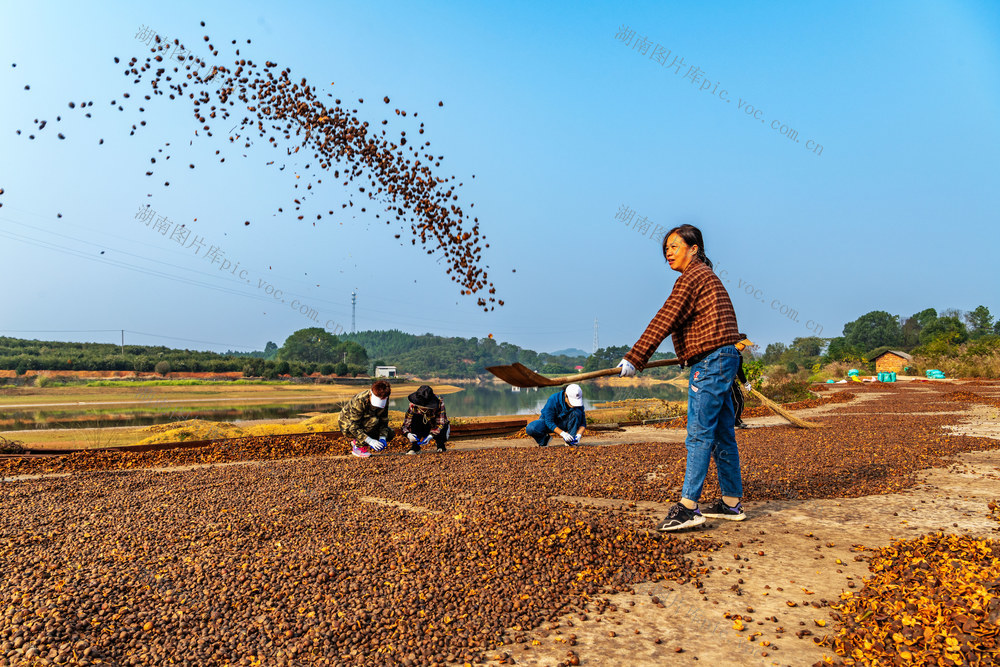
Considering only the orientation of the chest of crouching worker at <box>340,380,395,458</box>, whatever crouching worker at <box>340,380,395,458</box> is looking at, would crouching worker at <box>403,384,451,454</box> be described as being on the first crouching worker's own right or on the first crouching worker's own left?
on the first crouching worker's own left

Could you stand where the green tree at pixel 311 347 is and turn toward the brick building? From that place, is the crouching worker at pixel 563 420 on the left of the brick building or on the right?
right

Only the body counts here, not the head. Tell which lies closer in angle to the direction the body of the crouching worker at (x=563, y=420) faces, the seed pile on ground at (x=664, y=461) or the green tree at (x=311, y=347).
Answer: the seed pile on ground

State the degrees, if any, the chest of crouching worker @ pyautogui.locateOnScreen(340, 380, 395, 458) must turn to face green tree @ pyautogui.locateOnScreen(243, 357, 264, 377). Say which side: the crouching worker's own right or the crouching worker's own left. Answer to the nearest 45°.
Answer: approximately 135° to the crouching worker's own left

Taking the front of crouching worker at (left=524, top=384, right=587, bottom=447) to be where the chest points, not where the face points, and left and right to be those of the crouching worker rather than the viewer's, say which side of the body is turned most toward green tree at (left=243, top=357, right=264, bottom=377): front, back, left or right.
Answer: back

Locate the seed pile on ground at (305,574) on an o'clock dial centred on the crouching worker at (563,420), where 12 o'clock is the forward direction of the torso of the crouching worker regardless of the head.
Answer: The seed pile on ground is roughly at 2 o'clock from the crouching worker.

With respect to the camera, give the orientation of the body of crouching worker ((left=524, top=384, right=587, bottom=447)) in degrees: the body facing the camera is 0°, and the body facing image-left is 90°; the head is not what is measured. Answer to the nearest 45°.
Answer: approximately 315°

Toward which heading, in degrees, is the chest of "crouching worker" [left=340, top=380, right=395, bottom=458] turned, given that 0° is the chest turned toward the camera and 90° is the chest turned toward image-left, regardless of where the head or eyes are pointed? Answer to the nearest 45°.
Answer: approximately 315°
